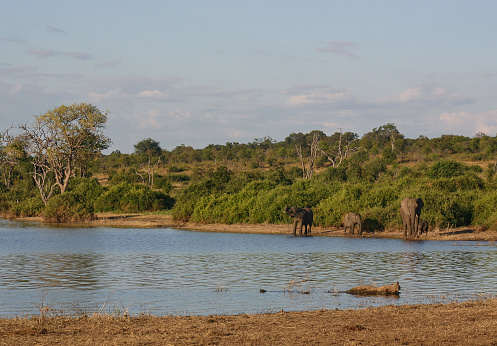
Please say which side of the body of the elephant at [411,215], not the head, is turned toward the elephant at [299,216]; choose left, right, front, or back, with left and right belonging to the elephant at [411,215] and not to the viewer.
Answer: right

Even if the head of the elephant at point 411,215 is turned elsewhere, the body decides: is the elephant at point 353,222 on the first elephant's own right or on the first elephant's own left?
on the first elephant's own right

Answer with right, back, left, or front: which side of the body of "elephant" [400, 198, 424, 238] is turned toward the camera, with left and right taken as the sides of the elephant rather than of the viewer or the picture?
front

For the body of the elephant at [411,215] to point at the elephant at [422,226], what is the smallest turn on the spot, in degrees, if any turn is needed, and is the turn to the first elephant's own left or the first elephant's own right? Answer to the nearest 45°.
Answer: approximately 135° to the first elephant's own left
